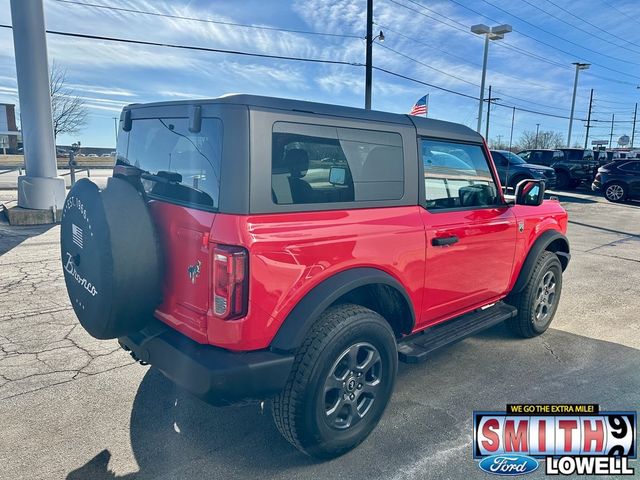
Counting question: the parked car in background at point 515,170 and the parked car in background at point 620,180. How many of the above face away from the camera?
0

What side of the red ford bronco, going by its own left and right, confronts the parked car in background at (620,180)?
front

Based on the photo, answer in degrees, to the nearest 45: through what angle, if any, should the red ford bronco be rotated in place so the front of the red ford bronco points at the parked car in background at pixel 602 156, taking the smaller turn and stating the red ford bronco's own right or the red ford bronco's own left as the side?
0° — it already faces it

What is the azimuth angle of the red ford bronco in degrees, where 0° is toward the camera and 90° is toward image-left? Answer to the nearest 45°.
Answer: approximately 225°

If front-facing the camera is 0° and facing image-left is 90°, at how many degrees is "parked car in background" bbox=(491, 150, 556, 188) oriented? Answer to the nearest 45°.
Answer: approximately 315°

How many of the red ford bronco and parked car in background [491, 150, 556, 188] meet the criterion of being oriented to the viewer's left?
0
